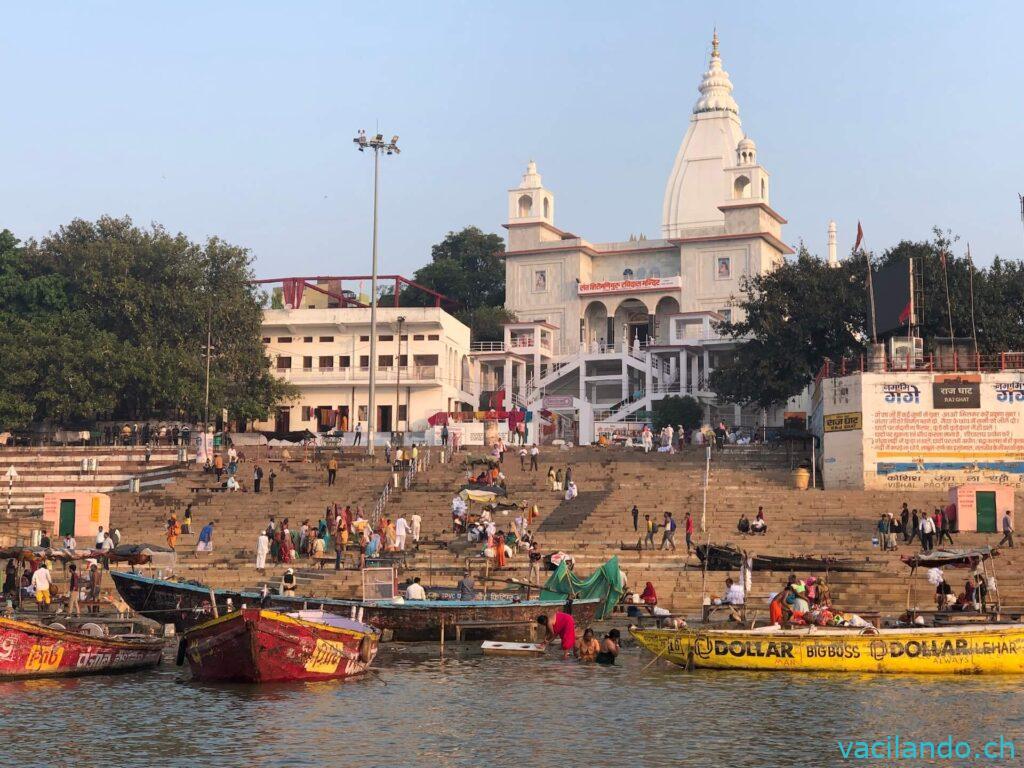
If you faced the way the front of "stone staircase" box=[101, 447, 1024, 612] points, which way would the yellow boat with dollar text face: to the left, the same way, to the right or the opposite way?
to the right

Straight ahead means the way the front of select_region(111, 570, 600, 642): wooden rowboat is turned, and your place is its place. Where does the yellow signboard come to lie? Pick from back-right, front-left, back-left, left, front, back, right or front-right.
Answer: back-right

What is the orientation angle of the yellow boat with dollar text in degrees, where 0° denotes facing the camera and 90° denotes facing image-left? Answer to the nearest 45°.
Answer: approximately 90°

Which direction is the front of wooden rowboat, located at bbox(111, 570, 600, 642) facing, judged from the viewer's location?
facing to the left of the viewer

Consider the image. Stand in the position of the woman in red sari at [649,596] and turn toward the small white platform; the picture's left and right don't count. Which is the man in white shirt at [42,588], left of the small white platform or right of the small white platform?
right

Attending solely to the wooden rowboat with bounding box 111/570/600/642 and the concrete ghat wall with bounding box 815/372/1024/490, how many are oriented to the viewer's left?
1

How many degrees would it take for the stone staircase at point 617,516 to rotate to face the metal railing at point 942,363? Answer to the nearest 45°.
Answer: approximately 90° to its left

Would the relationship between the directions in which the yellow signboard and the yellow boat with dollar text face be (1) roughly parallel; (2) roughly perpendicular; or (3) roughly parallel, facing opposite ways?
roughly perpendicular
